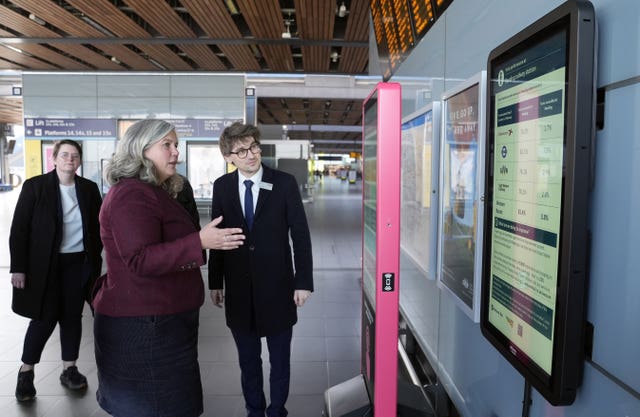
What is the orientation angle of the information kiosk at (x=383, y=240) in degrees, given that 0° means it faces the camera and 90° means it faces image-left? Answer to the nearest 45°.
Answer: approximately 90°

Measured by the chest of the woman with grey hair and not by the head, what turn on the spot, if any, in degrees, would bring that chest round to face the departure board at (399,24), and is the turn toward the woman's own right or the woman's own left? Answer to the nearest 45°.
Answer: approximately 45° to the woman's own left

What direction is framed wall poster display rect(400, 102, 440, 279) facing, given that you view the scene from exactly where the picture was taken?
facing to the left of the viewer

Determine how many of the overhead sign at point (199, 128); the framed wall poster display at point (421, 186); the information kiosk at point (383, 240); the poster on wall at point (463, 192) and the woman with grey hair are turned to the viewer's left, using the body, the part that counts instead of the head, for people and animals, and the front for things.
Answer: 3

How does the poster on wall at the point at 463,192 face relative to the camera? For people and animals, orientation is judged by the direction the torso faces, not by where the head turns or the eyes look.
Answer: to the viewer's left

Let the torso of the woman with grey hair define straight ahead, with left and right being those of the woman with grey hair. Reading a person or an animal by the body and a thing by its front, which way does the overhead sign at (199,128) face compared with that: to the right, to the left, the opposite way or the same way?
to the right

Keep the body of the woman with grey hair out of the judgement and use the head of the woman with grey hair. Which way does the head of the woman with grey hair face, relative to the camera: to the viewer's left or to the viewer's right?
to the viewer's right

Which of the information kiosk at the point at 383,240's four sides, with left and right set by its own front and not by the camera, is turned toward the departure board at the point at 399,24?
right

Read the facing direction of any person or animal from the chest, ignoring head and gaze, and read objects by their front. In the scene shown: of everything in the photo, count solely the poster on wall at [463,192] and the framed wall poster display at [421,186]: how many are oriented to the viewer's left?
2

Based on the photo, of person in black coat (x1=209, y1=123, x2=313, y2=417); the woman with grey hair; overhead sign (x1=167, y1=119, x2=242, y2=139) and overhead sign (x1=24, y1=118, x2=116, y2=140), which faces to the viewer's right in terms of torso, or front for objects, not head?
the woman with grey hair
